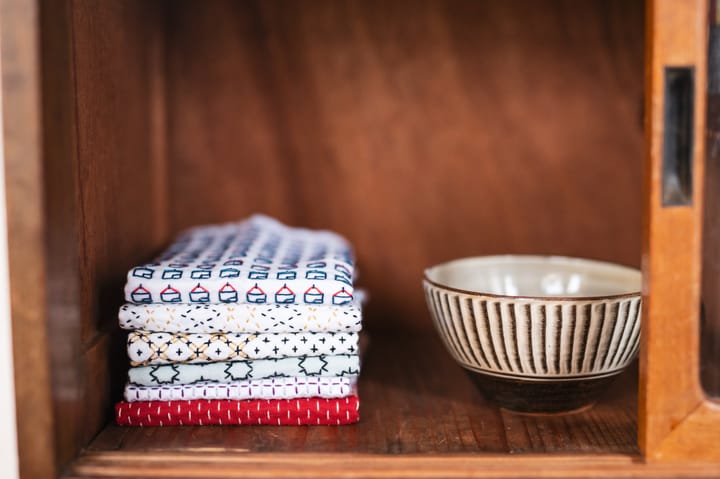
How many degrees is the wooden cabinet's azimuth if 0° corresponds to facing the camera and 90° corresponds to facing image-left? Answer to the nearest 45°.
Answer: approximately 0°
